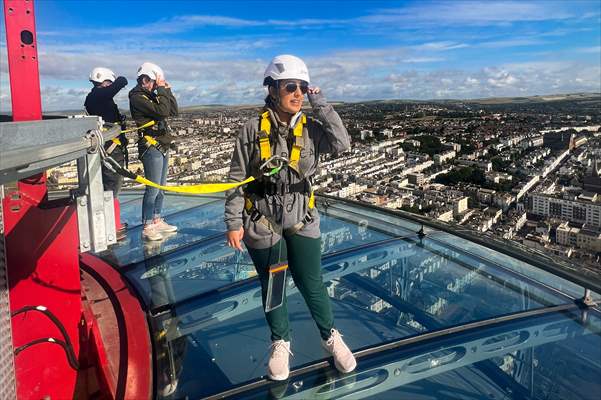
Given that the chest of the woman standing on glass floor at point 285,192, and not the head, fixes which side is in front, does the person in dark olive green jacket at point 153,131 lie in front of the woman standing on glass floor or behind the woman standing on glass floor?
behind

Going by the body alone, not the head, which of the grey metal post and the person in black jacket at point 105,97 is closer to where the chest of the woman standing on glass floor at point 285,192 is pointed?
the grey metal post

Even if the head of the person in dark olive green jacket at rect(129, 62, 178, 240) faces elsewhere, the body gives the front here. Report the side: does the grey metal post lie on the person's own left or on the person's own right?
on the person's own right

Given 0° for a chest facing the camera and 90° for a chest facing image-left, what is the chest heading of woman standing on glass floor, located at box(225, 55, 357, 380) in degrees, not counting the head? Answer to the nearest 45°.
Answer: approximately 0°
